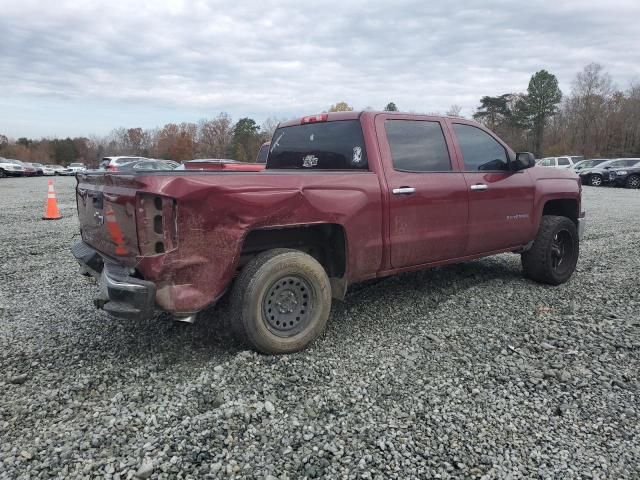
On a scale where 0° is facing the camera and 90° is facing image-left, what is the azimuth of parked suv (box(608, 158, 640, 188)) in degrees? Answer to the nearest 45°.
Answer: approximately 45°

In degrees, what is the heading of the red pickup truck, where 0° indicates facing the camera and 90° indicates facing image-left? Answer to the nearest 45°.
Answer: approximately 225°

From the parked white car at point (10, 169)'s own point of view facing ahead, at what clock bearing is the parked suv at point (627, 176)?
The parked suv is roughly at 12 o'clock from the parked white car.

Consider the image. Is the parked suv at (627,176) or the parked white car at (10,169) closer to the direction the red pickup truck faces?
the parked suv

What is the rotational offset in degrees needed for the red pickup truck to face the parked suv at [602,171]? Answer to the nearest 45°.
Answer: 0° — it already faces it

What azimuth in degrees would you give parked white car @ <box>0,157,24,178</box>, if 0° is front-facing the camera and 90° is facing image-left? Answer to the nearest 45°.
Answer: approximately 315°

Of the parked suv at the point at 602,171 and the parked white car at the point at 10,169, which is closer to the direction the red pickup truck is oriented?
the parked suv
